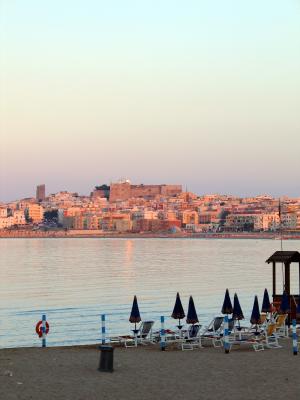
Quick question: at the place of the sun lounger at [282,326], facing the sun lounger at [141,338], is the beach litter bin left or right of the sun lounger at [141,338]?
left

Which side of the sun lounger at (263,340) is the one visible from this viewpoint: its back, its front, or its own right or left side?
left

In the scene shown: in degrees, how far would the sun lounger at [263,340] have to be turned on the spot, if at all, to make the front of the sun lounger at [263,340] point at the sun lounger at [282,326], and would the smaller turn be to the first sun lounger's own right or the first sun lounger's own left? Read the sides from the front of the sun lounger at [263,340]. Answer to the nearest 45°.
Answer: approximately 90° to the first sun lounger's own right
